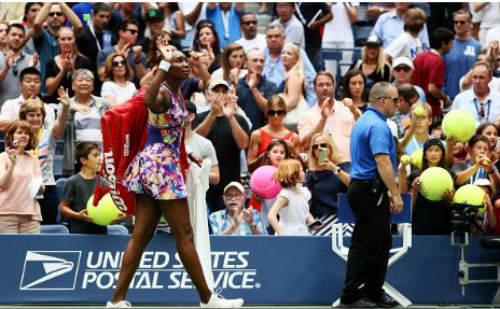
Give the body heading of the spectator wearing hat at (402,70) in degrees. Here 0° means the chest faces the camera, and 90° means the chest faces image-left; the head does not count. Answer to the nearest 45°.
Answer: approximately 0°

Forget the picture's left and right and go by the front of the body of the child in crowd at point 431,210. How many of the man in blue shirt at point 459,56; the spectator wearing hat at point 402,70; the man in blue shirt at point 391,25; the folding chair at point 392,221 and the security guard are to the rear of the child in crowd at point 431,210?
3

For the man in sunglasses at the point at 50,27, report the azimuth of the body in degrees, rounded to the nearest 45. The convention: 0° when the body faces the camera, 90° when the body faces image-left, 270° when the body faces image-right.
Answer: approximately 0°

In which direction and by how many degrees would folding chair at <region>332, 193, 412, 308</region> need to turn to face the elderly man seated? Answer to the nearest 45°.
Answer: approximately 90° to its right

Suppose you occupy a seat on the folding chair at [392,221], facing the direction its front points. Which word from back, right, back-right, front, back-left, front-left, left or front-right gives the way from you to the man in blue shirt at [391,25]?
back
